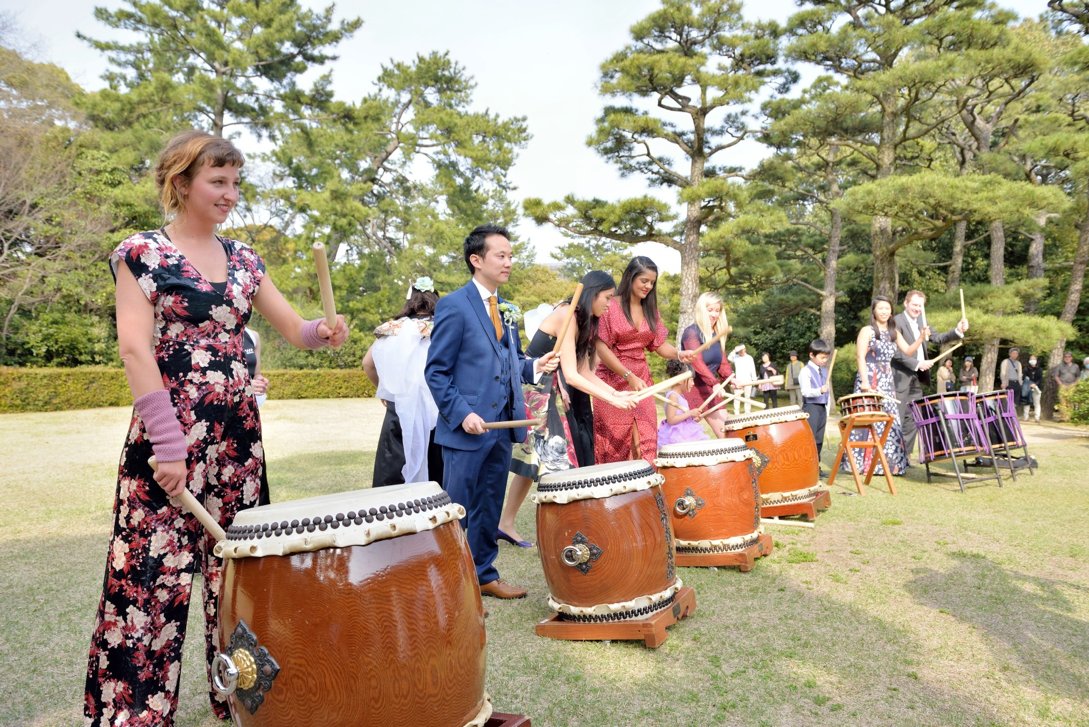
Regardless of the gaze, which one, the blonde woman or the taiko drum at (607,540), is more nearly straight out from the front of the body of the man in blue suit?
the taiko drum

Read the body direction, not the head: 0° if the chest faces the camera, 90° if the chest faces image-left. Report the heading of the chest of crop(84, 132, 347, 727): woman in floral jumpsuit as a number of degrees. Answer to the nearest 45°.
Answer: approximately 315°

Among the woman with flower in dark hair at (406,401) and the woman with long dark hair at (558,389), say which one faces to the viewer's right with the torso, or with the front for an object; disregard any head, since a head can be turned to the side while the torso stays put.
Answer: the woman with long dark hair at (558,389)

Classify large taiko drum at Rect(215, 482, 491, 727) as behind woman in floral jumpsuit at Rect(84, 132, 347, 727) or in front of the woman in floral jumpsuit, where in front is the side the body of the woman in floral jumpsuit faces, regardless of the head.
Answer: in front

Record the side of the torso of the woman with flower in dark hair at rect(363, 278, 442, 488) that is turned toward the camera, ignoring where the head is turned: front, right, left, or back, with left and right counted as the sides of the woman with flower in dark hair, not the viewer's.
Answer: back

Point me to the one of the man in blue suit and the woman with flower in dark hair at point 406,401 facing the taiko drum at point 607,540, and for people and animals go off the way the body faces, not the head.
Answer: the man in blue suit

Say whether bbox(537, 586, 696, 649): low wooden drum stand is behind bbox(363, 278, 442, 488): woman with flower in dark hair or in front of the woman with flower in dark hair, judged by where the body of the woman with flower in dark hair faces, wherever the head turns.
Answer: behind

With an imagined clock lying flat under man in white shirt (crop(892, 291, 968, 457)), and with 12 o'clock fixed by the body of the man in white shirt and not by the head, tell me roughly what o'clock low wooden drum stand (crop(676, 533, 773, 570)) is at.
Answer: The low wooden drum stand is roughly at 2 o'clock from the man in white shirt.

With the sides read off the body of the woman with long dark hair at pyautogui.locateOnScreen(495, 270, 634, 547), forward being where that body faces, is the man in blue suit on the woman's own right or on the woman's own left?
on the woman's own right

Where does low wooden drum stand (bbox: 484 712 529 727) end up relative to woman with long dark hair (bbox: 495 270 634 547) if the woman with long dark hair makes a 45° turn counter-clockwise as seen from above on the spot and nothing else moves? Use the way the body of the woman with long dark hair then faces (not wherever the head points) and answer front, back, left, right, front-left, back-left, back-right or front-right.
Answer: back-right

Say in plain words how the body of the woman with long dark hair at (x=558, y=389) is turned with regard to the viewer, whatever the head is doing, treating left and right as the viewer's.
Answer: facing to the right of the viewer

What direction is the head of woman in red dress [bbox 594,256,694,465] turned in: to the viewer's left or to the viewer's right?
to the viewer's right

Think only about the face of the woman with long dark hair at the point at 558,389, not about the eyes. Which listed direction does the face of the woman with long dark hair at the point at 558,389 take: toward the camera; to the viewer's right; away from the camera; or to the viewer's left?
to the viewer's right
